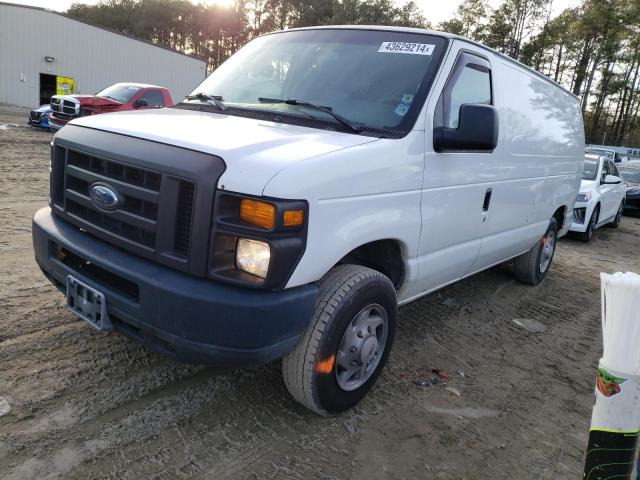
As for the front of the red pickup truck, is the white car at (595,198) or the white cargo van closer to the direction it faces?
the white cargo van

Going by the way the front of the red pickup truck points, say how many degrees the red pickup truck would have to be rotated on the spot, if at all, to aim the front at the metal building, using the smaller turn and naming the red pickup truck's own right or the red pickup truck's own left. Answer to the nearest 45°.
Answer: approximately 135° to the red pickup truck's own right

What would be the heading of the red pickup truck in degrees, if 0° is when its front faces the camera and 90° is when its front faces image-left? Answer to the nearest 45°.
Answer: approximately 45°

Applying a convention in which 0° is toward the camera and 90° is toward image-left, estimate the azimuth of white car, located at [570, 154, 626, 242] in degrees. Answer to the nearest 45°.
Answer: approximately 45°

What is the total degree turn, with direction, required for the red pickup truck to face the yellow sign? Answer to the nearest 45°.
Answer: approximately 135° to its right

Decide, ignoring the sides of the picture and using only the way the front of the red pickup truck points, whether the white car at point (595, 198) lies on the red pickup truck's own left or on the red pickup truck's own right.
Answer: on the red pickup truck's own left

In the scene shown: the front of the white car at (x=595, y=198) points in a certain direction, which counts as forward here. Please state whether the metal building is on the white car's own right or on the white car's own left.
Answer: on the white car's own right

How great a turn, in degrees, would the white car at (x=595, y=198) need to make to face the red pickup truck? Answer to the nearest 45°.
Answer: approximately 45° to its right

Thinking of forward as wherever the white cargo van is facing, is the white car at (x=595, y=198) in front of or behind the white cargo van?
behind
